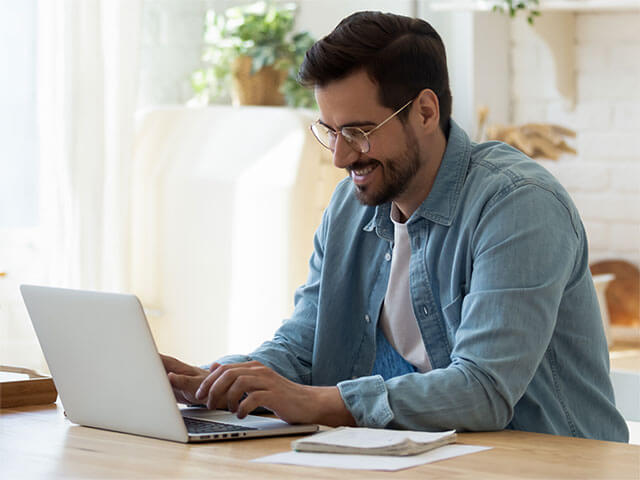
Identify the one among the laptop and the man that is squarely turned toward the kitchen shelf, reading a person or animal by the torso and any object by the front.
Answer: the laptop

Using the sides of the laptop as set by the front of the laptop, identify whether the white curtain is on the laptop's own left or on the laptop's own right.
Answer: on the laptop's own left

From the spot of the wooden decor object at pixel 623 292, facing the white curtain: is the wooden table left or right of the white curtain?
left

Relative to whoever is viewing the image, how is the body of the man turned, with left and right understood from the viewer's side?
facing the viewer and to the left of the viewer

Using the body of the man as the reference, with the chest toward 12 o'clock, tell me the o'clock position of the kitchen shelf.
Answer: The kitchen shelf is roughly at 5 o'clock from the man.

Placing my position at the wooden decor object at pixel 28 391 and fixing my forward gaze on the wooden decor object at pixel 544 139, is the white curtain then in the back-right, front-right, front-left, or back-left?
front-left

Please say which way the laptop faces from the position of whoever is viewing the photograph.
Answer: facing away from the viewer and to the right of the viewer

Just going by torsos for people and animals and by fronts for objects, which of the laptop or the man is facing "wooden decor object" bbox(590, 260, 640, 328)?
the laptop

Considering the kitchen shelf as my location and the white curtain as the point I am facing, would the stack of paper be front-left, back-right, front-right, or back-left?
front-left

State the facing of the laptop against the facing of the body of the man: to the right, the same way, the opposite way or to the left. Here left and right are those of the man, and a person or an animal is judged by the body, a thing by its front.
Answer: the opposite way

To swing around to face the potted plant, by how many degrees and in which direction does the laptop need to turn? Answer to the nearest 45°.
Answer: approximately 45° to its left

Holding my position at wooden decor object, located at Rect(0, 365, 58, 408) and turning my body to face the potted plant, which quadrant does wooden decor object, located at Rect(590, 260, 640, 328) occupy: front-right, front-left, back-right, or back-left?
front-right
